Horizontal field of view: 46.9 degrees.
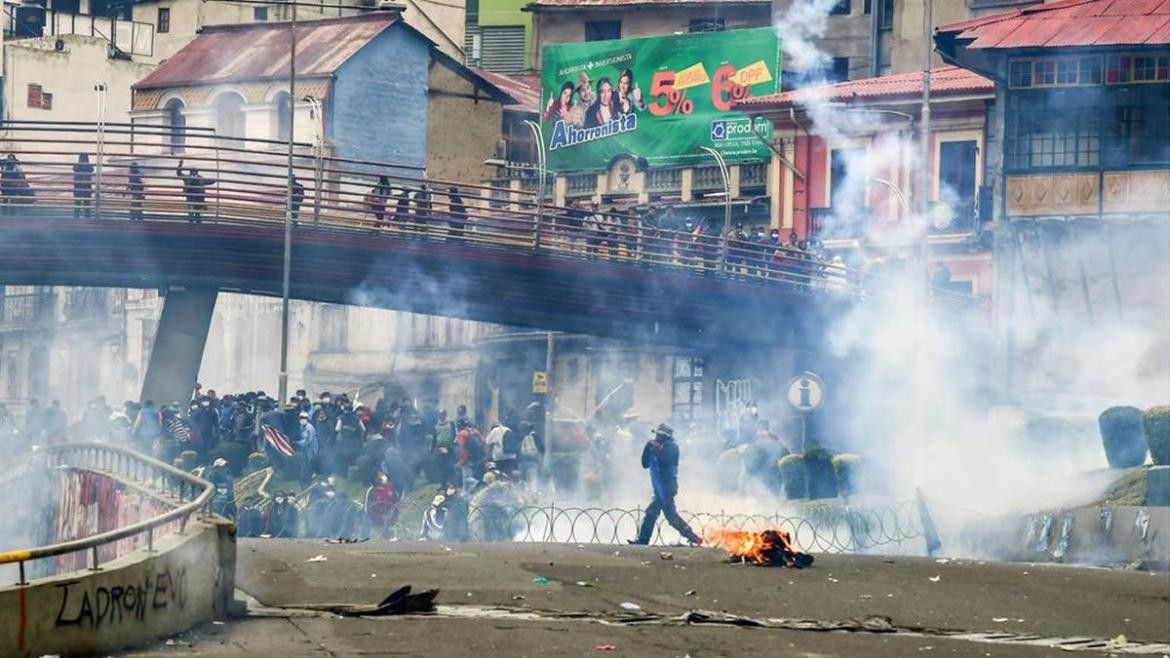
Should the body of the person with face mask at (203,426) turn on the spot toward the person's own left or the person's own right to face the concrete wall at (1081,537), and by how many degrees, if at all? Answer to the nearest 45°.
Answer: approximately 45° to the person's own left

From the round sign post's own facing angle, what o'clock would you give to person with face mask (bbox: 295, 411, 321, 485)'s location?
The person with face mask is roughly at 3 o'clock from the round sign post.

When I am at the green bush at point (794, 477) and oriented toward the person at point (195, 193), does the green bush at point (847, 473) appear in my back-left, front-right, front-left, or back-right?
back-right

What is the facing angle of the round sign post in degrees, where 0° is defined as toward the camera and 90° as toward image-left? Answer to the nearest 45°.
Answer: approximately 0°

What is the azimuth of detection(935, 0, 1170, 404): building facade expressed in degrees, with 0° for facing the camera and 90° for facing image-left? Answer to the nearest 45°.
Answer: approximately 0°

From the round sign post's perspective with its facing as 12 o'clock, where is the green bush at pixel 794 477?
The green bush is roughly at 12 o'clock from the round sign post.
